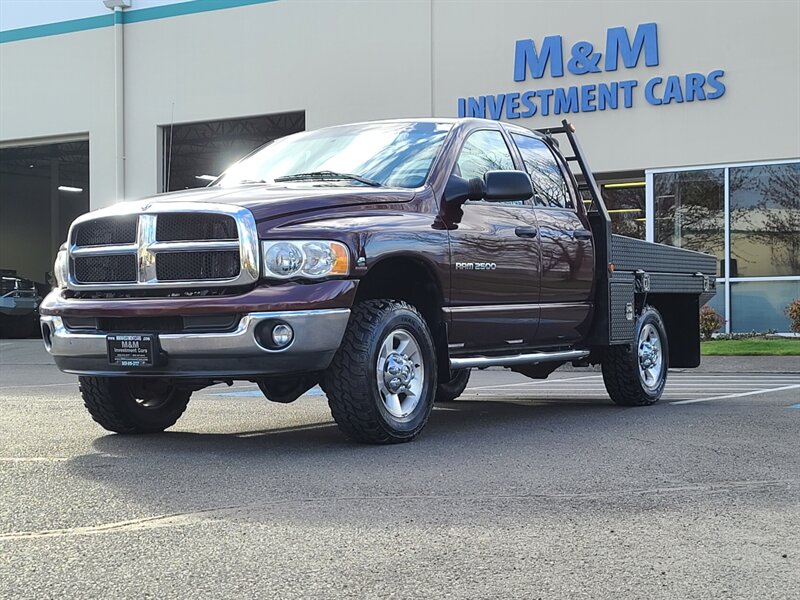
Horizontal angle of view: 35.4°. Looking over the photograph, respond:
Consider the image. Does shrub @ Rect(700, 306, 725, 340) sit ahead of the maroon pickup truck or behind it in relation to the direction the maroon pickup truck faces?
behind

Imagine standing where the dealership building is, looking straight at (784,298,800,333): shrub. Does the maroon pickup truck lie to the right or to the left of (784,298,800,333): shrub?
right

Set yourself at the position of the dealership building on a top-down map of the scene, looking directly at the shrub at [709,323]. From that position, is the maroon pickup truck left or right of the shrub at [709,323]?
right

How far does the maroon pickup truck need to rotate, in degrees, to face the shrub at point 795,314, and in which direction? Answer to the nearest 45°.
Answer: approximately 180°

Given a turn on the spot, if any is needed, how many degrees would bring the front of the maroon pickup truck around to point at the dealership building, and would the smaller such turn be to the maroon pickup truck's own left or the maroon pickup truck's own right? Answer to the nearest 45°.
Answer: approximately 135° to the maroon pickup truck's own right

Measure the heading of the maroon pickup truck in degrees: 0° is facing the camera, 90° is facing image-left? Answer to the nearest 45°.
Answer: approximately 45°
